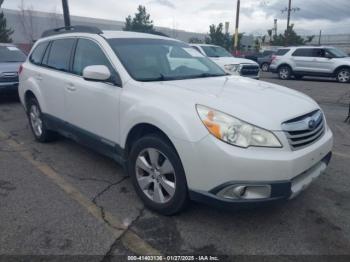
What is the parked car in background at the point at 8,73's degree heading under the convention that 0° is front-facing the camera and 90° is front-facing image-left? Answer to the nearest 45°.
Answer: approximately 0°

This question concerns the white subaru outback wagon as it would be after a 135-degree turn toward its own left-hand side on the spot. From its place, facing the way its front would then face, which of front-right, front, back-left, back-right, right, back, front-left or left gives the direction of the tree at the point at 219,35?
front

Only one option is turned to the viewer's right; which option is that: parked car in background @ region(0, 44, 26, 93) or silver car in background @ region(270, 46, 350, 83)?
the silver car in background

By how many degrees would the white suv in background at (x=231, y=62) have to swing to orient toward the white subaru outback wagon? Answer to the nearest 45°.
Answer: approximately 45° to its right

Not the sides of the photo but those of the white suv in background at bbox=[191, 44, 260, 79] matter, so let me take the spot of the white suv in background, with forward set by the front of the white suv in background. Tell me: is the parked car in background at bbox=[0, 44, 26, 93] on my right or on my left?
on my right

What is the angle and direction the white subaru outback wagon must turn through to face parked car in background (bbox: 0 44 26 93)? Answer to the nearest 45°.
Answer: approximately 180°

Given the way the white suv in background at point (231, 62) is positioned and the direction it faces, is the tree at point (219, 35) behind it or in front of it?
behind

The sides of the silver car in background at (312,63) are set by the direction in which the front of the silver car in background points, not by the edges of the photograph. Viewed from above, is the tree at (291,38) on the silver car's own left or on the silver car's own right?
on the silver car's own left

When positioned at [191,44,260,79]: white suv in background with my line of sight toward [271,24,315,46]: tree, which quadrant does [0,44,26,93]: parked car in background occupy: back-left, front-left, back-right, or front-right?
back-left

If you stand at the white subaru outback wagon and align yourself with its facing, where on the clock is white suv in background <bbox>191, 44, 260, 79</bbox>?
The white suv in background is roughly at 8 o'clock from the white subaru outback wagon.

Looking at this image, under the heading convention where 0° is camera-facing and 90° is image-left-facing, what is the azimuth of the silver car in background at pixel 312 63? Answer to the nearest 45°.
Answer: approximately 270°

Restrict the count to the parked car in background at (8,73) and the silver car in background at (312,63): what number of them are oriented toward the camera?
1
